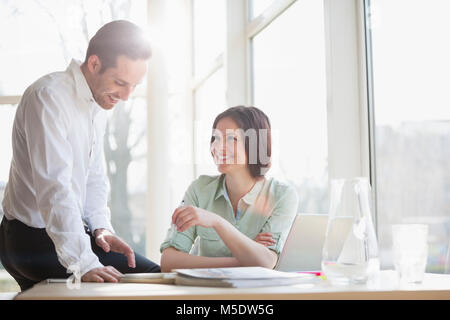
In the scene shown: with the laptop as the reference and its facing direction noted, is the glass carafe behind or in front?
behind

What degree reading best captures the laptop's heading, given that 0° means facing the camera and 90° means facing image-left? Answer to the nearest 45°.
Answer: approximately 135°

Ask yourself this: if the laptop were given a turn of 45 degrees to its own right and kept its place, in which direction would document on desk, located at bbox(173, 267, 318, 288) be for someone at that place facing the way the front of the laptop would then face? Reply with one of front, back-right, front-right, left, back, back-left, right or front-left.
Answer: back

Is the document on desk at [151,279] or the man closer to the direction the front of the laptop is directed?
the man

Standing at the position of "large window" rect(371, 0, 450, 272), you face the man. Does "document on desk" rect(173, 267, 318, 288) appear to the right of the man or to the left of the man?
left

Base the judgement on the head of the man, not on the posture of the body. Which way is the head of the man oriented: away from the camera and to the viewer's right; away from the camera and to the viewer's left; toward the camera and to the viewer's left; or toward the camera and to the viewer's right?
toward the camera and to the viewer's right
